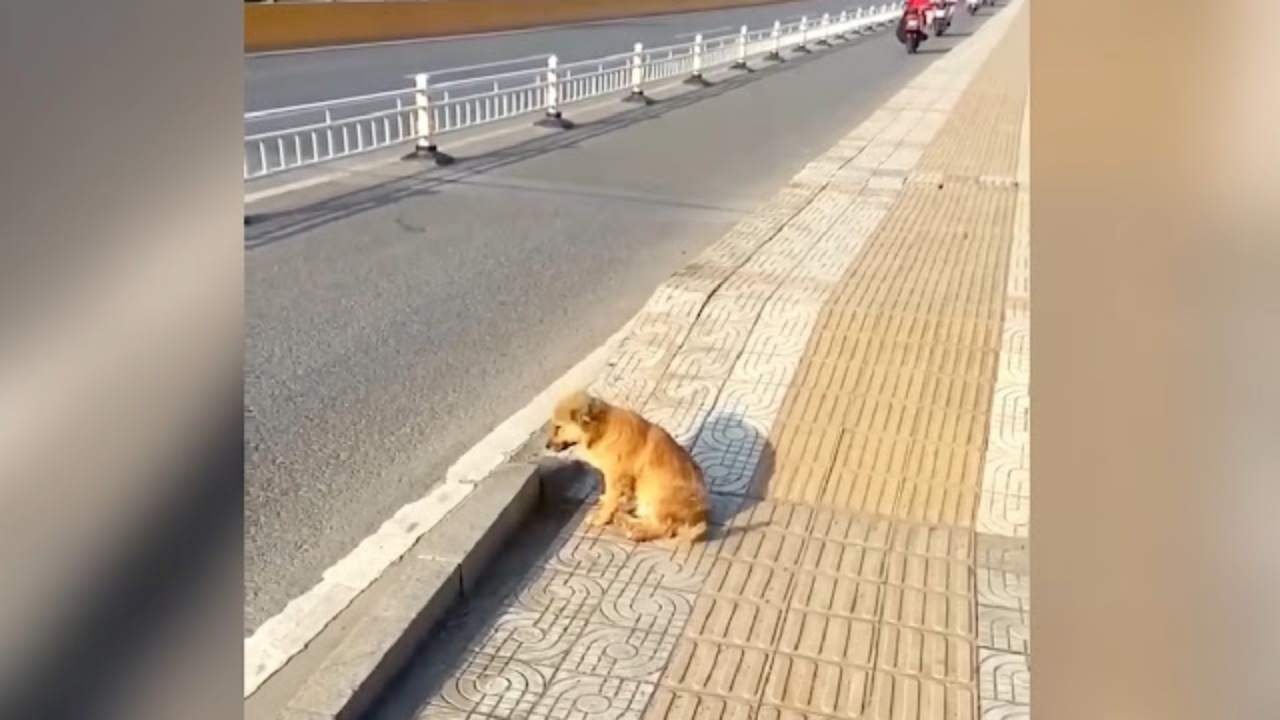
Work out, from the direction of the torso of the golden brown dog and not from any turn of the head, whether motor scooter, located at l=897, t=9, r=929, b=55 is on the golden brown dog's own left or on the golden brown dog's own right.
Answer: on the golden brown dog's own right

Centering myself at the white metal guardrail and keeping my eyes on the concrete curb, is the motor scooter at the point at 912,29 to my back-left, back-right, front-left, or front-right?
back-left

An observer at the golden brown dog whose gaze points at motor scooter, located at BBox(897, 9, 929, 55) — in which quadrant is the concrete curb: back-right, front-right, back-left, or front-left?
back-left

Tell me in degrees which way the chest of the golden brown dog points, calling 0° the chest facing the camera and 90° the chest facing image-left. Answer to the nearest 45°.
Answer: approximately 90°

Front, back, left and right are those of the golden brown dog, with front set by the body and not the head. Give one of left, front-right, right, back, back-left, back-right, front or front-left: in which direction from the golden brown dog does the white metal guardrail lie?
right

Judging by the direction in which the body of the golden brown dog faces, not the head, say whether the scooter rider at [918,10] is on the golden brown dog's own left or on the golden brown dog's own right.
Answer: on the golden brown dog's own right

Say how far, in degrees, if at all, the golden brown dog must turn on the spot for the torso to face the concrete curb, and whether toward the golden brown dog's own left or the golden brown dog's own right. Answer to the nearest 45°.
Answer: approximately 45° to the golden brown dog's own left

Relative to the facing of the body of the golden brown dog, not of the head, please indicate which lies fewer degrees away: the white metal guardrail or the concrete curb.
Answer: the concrete curb

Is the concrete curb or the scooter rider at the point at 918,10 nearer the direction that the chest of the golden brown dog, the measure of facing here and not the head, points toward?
the concrete curb
